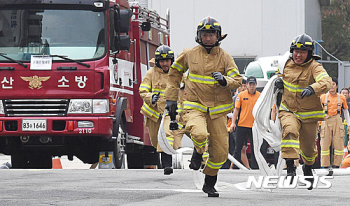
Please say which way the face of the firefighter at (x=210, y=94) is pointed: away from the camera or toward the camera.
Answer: toward the camera

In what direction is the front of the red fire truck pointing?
toward the camera

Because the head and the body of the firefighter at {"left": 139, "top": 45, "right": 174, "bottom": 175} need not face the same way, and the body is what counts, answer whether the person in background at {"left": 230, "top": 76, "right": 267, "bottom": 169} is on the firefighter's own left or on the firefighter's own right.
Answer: on the firefighter's own left

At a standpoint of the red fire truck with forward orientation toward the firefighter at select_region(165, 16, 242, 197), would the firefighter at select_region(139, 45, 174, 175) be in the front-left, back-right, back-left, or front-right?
front-left

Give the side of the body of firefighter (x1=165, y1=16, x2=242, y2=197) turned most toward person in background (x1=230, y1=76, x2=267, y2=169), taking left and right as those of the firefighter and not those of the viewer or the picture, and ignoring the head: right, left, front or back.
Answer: back

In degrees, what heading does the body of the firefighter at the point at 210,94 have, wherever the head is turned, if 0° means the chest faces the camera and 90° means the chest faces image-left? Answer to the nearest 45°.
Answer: approximately 0°

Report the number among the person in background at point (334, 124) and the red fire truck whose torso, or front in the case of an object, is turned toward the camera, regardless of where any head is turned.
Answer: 2

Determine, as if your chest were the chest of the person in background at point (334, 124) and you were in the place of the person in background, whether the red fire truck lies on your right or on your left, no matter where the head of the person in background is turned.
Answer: on your right

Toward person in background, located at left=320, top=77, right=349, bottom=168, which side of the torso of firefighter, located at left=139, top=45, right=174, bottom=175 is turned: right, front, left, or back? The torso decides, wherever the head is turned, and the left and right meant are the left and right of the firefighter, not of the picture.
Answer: left

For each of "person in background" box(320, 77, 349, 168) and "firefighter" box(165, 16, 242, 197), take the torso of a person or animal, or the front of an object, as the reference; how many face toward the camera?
2

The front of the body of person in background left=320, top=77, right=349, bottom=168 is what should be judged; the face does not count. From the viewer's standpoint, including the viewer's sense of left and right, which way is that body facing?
facing the viewer
